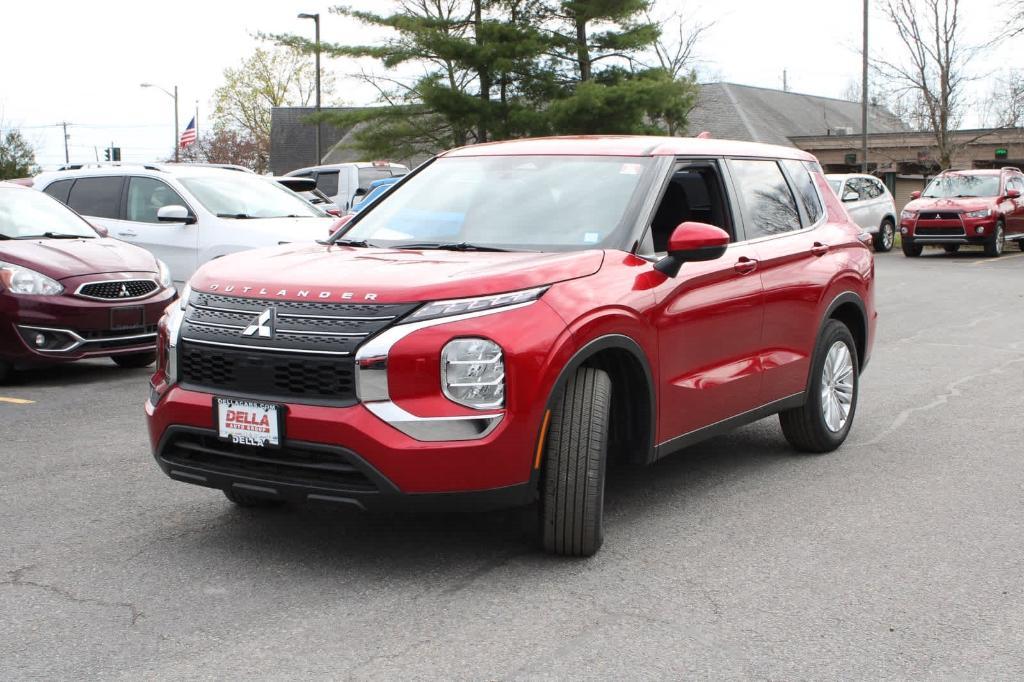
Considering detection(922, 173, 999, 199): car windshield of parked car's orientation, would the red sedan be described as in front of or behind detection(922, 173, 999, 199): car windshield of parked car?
in front

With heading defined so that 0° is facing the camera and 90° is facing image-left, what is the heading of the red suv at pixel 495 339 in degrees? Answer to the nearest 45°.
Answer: approximately 45°

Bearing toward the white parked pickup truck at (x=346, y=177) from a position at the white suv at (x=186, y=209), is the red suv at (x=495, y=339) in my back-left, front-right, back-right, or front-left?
back-right

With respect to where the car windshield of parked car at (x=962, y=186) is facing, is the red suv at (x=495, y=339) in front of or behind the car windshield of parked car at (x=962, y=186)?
in front

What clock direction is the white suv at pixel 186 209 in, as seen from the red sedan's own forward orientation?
The white suv is roughly at 8 o'clock from the red sedan.

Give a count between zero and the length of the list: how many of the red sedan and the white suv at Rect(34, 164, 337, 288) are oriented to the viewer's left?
0

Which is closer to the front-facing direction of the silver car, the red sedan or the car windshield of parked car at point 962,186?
the red sedan
